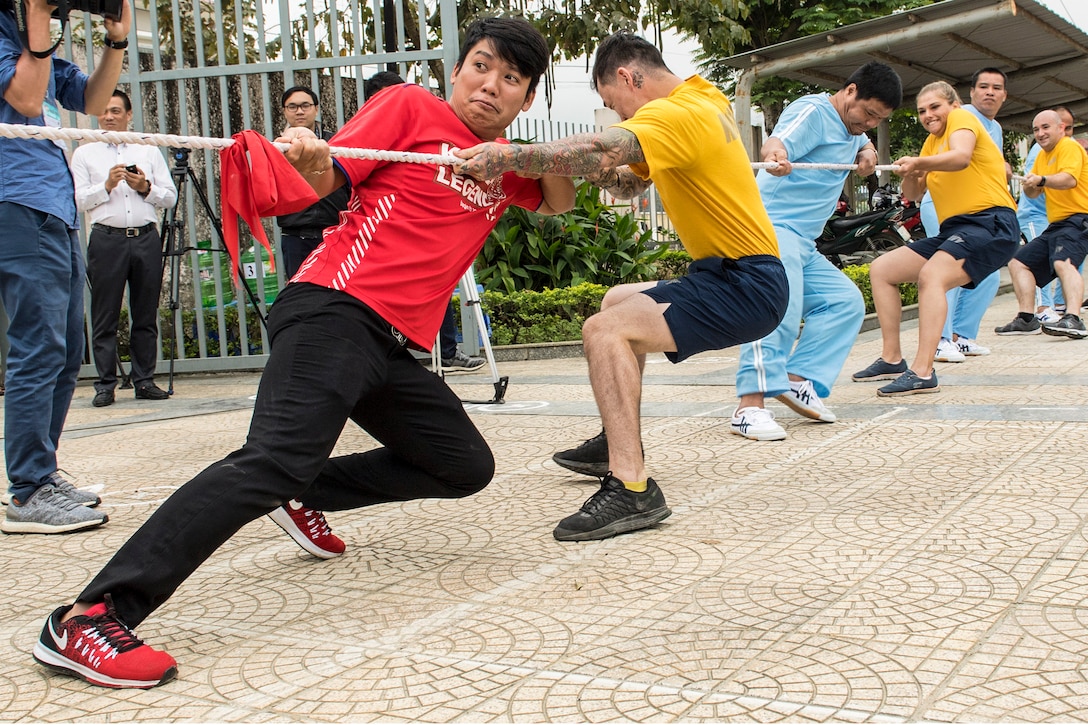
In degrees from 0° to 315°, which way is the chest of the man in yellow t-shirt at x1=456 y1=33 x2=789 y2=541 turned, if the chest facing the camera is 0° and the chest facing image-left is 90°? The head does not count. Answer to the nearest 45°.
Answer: approximately 90°

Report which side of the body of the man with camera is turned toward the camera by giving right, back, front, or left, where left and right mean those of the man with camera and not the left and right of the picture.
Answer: right

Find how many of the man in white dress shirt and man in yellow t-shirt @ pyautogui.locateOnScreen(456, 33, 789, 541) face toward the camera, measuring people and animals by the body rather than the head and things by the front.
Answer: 1

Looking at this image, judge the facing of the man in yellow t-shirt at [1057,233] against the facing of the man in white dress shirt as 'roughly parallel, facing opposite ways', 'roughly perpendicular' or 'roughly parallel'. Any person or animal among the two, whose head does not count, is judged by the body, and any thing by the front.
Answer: roughly perpendicular

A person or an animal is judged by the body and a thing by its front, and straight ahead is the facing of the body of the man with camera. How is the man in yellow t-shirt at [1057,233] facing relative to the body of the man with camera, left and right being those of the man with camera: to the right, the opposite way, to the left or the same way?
the opposite way

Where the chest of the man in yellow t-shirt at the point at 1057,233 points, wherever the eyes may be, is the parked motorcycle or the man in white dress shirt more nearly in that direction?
the man in white dress shirt

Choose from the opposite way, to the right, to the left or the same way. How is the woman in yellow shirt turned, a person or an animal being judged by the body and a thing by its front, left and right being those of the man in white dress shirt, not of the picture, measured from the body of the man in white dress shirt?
to the right

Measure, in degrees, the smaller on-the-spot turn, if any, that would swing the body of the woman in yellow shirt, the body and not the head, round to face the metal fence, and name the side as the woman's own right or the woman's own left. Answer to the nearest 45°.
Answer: approximately 45° to the woman's own right

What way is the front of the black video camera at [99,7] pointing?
to the viewer's right

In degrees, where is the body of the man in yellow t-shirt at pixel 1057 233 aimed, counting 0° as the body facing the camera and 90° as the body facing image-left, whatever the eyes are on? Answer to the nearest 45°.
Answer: approximately 45°

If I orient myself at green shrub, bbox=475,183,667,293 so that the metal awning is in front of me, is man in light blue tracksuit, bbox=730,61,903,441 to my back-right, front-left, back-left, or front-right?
back-right
